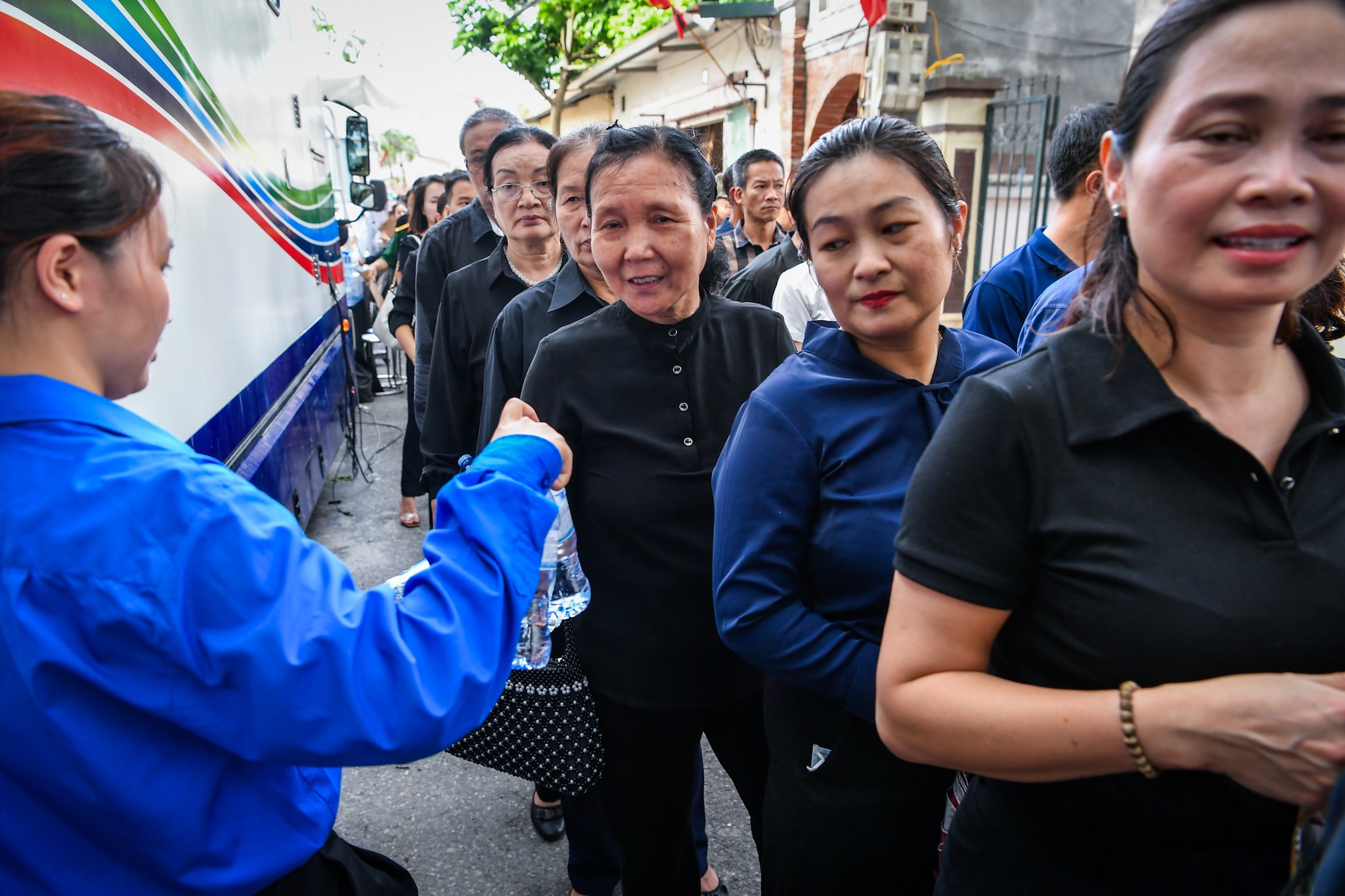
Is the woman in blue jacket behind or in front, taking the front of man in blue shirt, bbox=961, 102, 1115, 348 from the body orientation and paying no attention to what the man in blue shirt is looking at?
behind

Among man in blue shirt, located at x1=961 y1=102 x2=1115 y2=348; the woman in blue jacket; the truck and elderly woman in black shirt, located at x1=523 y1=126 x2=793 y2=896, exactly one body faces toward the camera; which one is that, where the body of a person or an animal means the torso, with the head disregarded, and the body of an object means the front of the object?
the elderly woman in black shirt

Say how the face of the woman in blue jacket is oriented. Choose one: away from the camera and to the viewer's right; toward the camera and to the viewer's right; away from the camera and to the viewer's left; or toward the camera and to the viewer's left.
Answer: away from the camera and to the viewer's right

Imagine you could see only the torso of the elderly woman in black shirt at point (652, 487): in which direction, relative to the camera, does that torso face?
toward the camera

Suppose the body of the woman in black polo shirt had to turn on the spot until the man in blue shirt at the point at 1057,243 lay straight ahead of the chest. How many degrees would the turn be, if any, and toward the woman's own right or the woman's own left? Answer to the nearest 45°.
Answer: approximately 135° to the woman's own left

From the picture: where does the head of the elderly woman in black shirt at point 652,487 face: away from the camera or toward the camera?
toward the camera

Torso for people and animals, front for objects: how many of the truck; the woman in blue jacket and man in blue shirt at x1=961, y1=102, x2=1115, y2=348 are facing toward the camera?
0

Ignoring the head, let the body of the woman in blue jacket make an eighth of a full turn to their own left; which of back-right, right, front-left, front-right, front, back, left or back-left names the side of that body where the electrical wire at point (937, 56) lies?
front-right

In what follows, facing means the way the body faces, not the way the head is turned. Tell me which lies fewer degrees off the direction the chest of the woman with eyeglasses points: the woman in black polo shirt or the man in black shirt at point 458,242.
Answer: the woman in black polo shirt

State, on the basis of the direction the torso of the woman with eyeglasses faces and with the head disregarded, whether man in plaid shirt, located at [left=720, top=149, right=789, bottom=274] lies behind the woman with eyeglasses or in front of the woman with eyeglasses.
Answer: behind

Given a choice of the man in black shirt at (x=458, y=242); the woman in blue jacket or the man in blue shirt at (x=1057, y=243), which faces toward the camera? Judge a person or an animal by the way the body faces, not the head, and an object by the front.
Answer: the man in black shirt

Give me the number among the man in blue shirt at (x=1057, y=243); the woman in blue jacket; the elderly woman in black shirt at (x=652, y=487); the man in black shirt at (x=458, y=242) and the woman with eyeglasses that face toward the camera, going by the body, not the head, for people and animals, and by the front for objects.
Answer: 3

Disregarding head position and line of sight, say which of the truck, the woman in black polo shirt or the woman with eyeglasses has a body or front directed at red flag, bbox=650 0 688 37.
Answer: the truck

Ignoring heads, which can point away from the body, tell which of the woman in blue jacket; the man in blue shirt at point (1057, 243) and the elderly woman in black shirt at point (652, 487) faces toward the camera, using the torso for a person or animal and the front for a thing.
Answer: the elderly woman in black shirt

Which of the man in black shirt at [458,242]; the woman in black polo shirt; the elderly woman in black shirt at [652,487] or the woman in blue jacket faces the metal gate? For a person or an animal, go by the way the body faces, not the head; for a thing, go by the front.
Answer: the woman in blue jacket

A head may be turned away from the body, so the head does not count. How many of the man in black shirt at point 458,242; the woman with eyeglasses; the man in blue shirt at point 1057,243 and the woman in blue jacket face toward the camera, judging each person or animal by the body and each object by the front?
2

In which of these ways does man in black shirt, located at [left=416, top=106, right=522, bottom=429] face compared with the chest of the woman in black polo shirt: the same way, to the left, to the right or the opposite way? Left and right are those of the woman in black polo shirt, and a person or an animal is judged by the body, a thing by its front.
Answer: the same way

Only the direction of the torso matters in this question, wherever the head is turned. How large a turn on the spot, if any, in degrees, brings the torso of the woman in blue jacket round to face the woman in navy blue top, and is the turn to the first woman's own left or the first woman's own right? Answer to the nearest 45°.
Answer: approximately 45° to the first woman's own right
